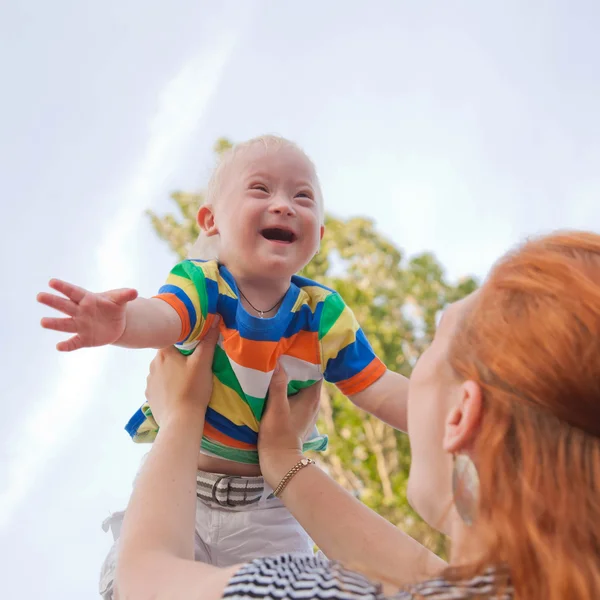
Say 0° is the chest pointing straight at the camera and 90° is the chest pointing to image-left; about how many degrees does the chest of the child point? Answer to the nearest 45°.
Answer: approximately 0°

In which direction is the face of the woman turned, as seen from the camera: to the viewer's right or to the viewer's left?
to the viewer's left

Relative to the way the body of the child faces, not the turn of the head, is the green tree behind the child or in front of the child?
behind

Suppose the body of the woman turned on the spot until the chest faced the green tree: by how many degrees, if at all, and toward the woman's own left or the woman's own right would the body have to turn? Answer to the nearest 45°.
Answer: approximately 45° to the woman's own right

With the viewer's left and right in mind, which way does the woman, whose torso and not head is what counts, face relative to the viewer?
facing away from the viewer and to the left of the viewer
